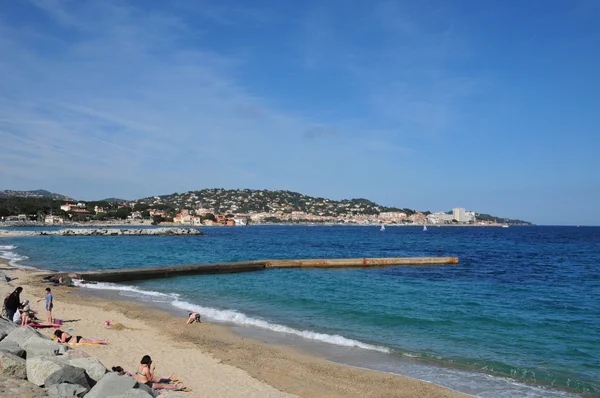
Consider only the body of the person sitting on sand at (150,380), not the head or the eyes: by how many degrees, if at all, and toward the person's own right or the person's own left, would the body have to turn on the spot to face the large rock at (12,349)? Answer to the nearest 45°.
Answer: approximately 180°

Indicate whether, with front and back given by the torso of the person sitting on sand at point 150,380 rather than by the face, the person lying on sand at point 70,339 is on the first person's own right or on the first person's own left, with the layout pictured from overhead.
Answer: on the first person's own left

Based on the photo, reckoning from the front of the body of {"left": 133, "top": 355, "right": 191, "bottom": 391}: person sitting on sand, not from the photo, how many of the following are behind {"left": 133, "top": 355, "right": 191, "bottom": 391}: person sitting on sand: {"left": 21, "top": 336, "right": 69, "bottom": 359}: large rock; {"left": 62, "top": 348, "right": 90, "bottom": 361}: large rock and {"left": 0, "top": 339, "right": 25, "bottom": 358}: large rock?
3

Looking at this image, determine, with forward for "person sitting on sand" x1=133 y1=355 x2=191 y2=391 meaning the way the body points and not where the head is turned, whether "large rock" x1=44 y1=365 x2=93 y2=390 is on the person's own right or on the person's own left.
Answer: on the person's own right

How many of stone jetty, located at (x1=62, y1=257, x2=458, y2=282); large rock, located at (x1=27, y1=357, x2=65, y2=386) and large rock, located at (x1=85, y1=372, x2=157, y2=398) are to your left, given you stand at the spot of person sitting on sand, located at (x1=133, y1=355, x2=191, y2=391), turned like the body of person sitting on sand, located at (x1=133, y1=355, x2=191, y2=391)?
1

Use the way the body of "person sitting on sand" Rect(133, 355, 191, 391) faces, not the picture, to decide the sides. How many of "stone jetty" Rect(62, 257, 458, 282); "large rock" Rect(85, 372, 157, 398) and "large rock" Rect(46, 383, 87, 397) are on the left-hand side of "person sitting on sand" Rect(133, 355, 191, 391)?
1

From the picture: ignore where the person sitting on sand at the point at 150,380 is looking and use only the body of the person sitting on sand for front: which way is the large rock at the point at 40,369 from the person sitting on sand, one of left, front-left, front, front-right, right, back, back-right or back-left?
back-right

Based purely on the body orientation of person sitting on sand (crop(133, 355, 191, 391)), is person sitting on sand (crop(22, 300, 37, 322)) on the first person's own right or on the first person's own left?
on the first person's own left

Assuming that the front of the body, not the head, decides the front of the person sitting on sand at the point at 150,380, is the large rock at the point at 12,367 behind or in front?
behind

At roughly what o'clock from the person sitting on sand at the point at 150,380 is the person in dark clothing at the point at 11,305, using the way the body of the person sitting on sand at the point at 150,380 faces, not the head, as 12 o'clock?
the person in dark clothing at the point at 11,305 is roughly at 8 o'clock from the person sitting on sand at the point at 150,380.

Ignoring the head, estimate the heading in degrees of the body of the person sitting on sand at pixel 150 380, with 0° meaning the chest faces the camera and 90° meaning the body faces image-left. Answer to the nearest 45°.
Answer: approximately 270°
